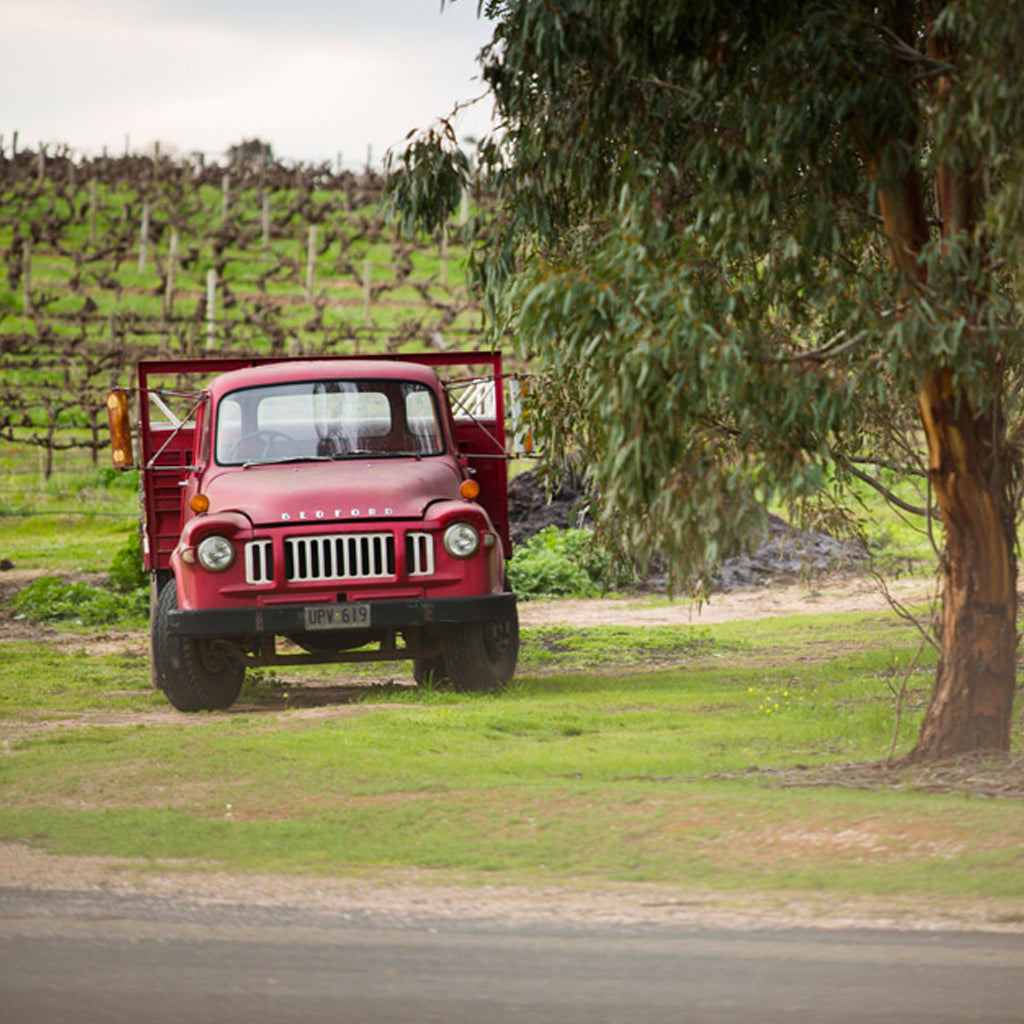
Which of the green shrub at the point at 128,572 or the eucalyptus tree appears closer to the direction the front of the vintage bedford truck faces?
the eucalyptus tree

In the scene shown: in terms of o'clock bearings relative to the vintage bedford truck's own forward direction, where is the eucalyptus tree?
The eucalyptus tree is roughly at 11 o'clock from the vintage bedford truck.

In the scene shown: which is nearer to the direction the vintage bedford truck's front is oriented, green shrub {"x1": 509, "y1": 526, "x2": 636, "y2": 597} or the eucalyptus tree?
the eucalyptus tree

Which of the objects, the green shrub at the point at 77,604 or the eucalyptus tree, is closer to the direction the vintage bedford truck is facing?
the eucalyptus tree

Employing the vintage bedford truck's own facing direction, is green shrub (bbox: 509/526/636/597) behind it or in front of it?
behind

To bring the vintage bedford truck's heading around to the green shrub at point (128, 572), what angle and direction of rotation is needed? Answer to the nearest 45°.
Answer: approximately 180°

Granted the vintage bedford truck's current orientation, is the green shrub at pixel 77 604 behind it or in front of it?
behind

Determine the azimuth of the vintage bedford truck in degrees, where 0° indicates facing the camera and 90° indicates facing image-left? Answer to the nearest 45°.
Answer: approximately 0°
